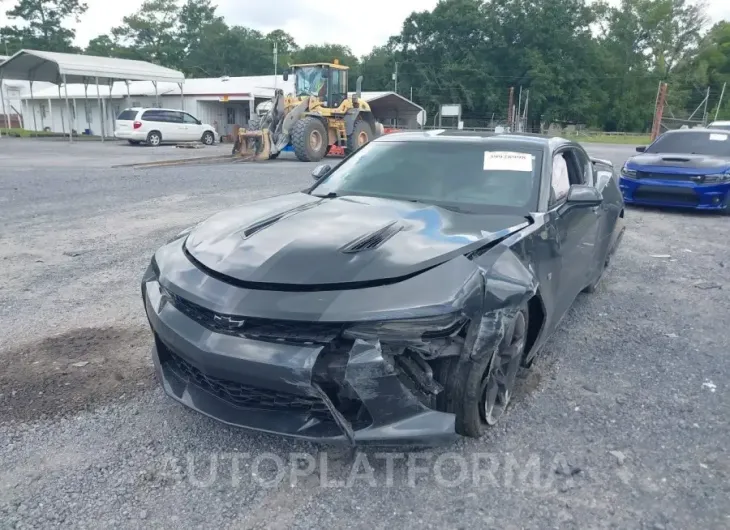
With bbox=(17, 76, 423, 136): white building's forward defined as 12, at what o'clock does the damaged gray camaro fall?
The damaged gray camaro is roughly at 12 o'clock from the white building.

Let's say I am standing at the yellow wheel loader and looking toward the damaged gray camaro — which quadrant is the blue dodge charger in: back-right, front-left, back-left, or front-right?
front-left

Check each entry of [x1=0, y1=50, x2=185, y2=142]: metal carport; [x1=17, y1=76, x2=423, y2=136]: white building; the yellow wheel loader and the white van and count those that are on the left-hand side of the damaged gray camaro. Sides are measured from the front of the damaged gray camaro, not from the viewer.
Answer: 0

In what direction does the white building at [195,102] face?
toward the camera

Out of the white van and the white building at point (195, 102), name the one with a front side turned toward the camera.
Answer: the white building

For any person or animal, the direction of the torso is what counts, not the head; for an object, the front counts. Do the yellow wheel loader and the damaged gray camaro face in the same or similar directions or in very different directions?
same or similar directions

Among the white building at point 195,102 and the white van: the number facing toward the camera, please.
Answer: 1

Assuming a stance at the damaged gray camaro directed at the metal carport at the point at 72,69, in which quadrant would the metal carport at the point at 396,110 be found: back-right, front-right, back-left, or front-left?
front-right

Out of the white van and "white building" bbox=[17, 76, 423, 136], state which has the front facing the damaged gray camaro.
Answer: the white building

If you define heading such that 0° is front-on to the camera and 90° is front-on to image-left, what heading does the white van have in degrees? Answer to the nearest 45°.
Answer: approximately 225°

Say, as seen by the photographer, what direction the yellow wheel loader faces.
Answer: facing the viewer and to the left of the viewer

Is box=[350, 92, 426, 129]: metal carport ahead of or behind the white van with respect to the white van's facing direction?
ahead

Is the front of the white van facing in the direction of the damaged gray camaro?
no
